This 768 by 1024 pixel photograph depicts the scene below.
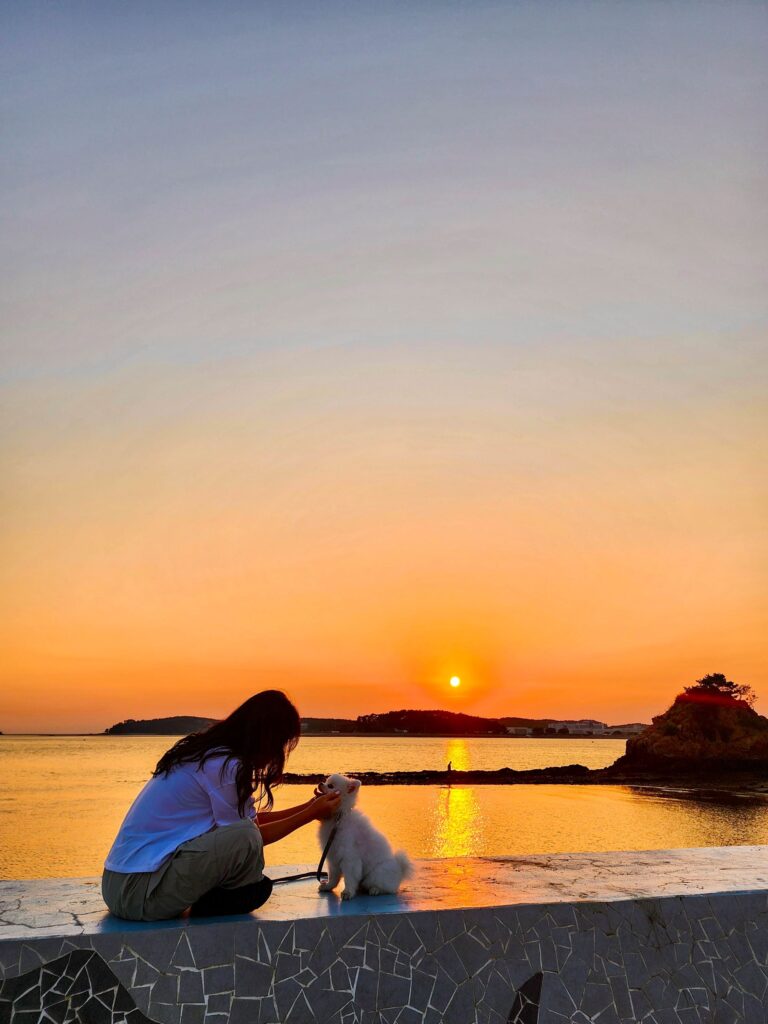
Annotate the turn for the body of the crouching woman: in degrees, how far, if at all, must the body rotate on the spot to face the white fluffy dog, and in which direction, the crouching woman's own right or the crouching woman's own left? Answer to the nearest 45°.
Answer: approximately 45° to the crouching woman's own left

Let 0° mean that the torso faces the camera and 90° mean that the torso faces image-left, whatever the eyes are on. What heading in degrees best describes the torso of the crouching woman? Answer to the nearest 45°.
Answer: approximately 270°
